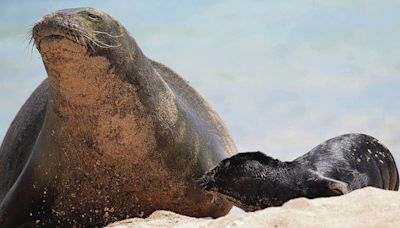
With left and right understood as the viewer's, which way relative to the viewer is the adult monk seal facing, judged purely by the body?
facing the viewer

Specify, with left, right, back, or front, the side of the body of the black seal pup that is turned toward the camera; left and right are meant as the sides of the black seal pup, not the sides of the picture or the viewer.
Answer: left

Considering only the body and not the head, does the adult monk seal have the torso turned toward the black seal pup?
no

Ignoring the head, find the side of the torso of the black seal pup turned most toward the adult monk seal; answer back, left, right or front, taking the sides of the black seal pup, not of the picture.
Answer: front
